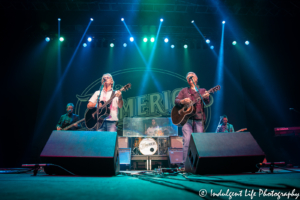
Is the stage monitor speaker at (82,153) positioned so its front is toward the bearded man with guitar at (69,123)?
yes

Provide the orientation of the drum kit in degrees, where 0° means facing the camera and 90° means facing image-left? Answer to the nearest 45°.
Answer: approximately 0°

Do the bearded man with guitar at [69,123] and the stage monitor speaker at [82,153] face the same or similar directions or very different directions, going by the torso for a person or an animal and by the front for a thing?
very different directions

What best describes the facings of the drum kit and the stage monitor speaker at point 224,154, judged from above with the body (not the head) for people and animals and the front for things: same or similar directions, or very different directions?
very different directions

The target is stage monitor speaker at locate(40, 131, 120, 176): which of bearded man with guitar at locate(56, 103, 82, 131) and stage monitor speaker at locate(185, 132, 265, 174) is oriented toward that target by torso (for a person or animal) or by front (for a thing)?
the bearded man with guitar

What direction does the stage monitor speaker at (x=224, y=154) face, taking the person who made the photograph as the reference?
facing away from the viewer

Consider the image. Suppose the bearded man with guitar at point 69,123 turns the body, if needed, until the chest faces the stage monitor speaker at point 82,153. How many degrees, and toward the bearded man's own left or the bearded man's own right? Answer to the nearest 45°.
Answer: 0° — they already face it

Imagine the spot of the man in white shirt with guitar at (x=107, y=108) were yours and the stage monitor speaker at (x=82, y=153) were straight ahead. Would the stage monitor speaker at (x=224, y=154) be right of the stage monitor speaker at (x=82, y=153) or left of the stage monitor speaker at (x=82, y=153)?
left

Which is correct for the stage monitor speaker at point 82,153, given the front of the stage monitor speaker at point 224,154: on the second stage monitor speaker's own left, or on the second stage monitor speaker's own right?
on the second stage monitor speaker's own left

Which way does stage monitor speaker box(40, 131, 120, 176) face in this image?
away from the camera

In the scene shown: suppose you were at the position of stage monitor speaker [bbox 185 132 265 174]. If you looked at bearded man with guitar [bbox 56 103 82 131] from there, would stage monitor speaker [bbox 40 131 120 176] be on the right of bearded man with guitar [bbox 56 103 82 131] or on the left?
left
